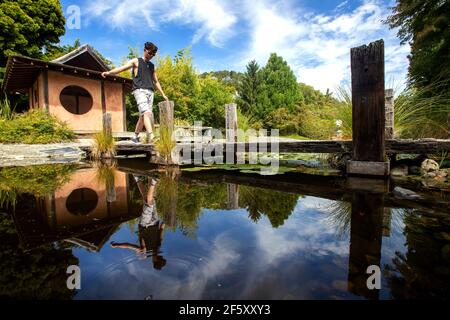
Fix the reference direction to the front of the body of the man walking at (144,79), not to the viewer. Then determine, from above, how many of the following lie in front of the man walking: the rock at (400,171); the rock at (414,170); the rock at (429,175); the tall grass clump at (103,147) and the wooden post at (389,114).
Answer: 4

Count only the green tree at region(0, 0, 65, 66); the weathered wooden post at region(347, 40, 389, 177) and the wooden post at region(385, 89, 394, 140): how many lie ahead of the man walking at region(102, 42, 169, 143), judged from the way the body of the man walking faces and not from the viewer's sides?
2

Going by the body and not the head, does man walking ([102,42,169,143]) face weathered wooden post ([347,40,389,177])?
yes

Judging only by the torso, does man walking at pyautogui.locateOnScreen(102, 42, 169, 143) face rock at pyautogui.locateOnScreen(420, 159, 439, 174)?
yes

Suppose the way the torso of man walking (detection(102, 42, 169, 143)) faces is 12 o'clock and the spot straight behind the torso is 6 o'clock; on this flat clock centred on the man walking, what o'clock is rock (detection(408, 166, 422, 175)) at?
The rock is roughly at 12 o'clock from the man walking.

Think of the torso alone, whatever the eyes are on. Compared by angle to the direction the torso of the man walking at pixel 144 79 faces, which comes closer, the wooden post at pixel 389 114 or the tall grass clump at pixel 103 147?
the wooden post

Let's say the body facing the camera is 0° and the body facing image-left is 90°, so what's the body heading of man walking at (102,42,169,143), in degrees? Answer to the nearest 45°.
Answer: approximately 315°

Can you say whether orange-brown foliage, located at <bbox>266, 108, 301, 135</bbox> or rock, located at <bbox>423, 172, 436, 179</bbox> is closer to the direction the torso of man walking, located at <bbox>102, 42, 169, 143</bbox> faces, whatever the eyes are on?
the rock

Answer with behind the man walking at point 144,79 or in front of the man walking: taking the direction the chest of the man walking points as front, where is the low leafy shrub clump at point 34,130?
behind

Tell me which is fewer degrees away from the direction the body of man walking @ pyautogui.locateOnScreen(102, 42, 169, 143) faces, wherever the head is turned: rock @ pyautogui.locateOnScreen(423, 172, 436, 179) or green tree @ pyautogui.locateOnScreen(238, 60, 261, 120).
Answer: the rock
